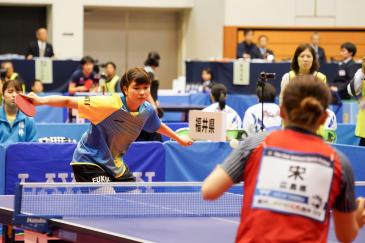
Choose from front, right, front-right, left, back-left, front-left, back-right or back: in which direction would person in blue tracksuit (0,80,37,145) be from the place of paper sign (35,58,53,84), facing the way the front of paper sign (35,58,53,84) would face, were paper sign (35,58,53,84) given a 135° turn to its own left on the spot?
back-right

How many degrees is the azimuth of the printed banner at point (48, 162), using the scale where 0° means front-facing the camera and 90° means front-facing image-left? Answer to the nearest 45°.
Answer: approximately 0°

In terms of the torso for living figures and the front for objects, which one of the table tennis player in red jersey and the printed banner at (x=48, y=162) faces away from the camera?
the table tennis player in red jersey

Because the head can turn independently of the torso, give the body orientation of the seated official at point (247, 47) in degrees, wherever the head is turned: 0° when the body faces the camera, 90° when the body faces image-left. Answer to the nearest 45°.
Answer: approximately 0°

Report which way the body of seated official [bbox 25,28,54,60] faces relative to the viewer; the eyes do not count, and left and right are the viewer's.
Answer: facing the viewer

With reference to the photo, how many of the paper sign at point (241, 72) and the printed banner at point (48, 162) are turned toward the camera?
2

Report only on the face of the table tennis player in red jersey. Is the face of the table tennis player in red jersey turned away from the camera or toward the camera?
away from the camera

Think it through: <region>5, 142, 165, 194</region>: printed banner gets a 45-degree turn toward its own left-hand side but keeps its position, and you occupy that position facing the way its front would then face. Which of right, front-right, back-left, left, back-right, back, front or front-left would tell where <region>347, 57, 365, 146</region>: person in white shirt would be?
front-left

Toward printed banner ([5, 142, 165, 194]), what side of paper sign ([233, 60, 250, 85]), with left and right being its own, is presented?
front

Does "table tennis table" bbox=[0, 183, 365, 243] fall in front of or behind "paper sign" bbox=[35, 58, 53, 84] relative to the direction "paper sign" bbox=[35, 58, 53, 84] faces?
in front

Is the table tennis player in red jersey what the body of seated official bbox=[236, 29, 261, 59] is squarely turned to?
yes

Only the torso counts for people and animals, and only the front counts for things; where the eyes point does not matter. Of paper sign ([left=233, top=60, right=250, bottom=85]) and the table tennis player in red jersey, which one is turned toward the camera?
the paper sign

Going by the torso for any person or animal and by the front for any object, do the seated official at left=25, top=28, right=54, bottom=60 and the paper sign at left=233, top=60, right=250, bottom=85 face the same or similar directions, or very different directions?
same or similar directions

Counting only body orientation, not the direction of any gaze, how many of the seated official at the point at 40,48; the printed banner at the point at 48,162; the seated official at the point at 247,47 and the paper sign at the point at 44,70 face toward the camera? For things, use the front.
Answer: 4

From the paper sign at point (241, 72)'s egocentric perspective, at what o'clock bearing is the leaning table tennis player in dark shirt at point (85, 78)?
The leaning table tennis player in dark shirt is roughly at 2 o'clock from the paper sign.

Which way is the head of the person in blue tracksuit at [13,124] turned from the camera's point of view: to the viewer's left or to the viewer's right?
to the viewer's right

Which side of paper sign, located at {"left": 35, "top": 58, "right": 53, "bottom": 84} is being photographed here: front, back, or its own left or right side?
front

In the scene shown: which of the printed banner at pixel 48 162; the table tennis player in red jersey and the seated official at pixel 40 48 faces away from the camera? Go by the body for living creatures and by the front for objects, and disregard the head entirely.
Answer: the table tennis player in red jersey
